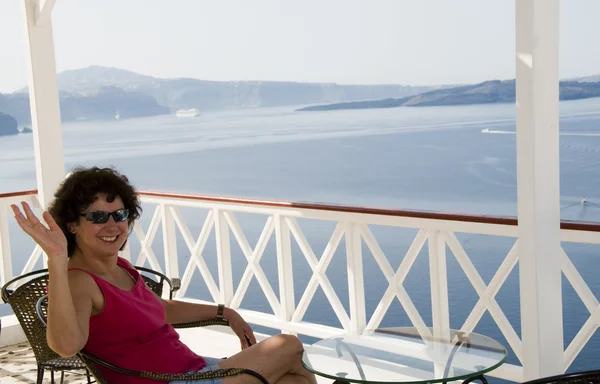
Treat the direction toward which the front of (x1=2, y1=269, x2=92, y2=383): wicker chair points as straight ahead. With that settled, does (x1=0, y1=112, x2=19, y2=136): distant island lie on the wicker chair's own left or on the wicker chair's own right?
on the wicker chair's own left

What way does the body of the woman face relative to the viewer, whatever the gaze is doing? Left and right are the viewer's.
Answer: facing the viewer and to the right of the viewer

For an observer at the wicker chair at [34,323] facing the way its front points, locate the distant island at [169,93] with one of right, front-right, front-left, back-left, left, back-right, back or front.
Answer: left

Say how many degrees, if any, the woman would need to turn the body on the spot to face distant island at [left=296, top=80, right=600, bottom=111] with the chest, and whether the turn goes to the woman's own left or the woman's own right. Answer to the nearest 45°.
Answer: approximately 90° to the woman's own left

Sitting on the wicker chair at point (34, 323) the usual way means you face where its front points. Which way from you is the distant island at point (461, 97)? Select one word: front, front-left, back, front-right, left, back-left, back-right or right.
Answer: front-left

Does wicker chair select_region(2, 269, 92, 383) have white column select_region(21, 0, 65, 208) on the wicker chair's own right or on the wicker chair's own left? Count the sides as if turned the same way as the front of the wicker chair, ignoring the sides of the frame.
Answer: on the wicker chair's own left

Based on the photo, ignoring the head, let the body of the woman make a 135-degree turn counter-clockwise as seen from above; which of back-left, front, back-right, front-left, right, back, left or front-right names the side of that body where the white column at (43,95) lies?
front

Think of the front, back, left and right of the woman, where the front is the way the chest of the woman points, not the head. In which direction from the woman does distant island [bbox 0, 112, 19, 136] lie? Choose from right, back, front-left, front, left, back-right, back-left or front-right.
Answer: back-left

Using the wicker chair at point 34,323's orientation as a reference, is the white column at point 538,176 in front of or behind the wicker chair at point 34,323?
in front

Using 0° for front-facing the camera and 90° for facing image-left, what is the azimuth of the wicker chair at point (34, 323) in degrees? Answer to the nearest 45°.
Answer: approximately 270°
